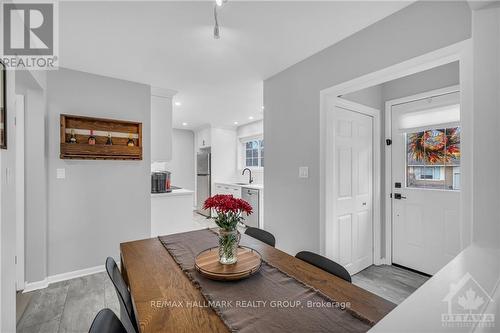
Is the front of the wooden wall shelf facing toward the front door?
no

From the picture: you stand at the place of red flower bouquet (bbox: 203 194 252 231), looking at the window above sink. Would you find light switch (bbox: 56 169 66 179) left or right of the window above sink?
left

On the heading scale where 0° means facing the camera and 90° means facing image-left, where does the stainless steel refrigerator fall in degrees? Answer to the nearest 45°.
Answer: approximately 315°

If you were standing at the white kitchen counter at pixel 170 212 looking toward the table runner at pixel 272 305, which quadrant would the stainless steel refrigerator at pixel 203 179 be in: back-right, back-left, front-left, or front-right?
back-left

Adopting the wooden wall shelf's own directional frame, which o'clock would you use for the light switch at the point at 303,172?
The light switch is roughly at 10 o'clock from the wooden wall shelf.

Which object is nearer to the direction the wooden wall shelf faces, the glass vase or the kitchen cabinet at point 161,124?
the glass vase

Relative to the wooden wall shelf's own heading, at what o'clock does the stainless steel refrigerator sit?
The stainless steel refrigerator is roughly at 9 o'clock from the wooden wall shelf.

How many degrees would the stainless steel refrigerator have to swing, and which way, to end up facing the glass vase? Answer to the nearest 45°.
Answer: approximately 45° to its right
